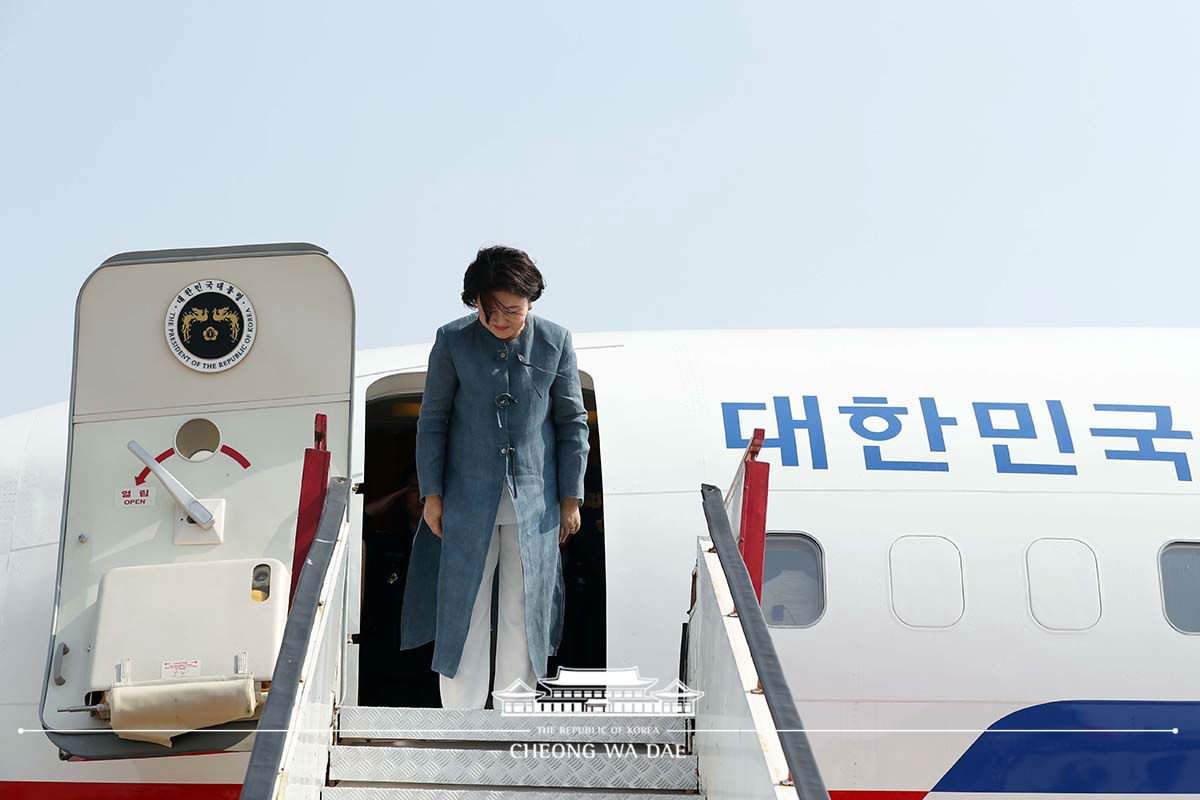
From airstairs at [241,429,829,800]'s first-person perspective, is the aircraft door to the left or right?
on its right

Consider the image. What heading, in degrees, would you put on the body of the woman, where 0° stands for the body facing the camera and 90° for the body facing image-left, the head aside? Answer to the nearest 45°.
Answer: approximately 0°

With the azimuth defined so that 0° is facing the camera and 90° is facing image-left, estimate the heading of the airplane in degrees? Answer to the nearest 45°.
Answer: approximately 90°

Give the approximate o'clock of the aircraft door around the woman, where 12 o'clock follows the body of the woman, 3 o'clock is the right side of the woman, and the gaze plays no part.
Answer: The aircraft door is roughly at 4 o'clock from the woman.

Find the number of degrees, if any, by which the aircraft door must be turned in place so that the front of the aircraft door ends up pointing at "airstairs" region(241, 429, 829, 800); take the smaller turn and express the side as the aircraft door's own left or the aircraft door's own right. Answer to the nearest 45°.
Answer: approximately 45° to the aircraft door's own left

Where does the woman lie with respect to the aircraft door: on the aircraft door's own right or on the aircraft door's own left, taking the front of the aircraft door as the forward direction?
on the aircraft door's own left
